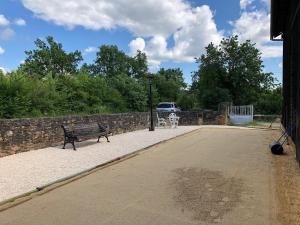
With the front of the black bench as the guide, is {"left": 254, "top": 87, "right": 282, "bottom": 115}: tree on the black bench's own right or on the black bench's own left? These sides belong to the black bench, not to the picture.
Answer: on the black bench's own left

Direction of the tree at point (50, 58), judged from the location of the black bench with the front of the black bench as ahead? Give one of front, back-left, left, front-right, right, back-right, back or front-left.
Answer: back-left

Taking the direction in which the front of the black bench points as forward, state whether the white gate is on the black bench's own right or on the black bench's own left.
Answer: on the black bench's own left

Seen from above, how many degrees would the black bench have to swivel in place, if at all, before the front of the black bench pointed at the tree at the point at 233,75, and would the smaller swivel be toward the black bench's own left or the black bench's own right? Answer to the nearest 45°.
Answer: approximately 90° to the black bench's own left

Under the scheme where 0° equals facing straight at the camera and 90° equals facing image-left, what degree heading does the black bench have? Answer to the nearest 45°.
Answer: approximately 315°
